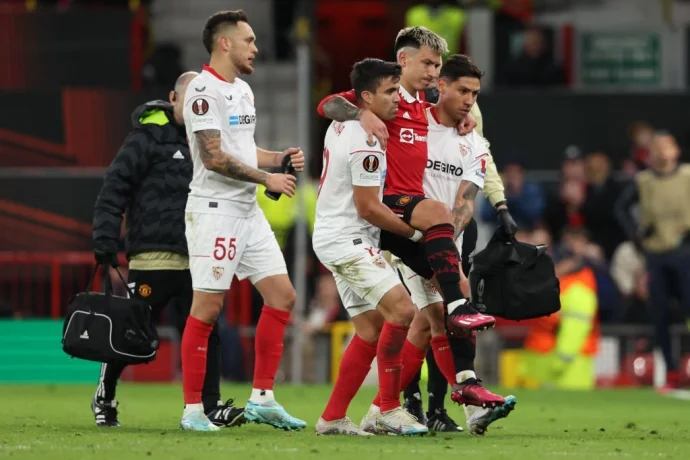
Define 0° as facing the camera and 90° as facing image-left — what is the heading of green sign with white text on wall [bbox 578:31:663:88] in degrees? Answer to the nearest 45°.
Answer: approximately 0°

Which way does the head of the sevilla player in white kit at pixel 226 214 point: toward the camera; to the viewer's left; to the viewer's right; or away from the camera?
to the viewer's right

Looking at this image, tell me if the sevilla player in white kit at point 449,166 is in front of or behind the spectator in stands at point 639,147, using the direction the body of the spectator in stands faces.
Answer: in front

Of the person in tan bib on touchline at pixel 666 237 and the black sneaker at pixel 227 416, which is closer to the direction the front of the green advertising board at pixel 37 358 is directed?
the black sneaker

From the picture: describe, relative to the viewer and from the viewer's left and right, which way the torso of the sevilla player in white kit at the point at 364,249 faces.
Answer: facing to the right of the viewer

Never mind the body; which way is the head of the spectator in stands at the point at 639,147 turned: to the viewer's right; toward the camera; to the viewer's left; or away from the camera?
toward the camera

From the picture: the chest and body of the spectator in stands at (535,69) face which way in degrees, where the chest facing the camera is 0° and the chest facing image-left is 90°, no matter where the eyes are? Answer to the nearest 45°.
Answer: approximately 0°

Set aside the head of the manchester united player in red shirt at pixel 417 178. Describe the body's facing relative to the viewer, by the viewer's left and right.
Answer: facing the viewer and to the right of the viewer

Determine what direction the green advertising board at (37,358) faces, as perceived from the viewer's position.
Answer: facing the viewer
